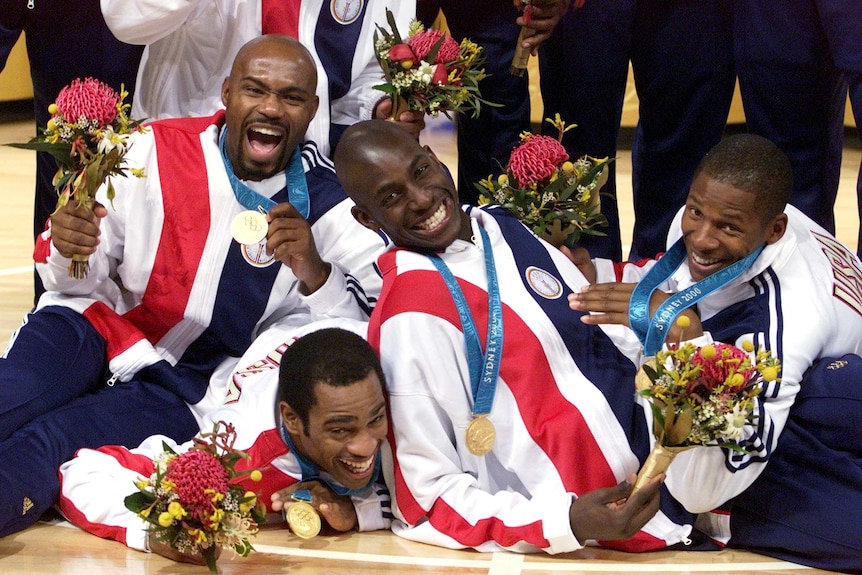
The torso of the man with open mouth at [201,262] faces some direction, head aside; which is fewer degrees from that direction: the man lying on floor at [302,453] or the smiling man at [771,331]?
the man lying on floor

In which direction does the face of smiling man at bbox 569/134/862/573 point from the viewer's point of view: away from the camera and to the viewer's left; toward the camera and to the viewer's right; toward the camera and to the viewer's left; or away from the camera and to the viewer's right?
toward the camera and to the viewer's left

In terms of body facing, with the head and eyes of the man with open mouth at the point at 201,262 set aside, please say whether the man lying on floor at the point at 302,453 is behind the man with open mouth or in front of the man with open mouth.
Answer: in front

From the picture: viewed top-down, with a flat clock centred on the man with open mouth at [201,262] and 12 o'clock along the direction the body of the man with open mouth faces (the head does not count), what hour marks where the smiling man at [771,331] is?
The smiling man is roughly at 10 o'clock from the man with open mouth.

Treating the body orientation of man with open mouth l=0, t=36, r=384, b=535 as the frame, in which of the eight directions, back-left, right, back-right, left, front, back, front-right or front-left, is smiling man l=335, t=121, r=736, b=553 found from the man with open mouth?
front-left

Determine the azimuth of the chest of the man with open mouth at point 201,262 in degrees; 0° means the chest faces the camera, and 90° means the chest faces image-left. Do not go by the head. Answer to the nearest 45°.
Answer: approximately 0°
